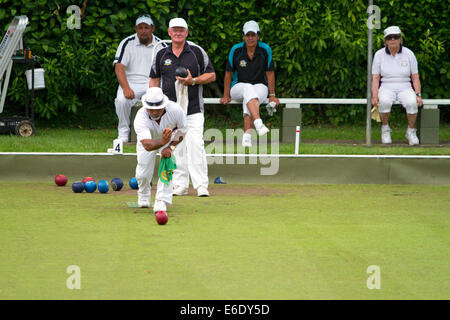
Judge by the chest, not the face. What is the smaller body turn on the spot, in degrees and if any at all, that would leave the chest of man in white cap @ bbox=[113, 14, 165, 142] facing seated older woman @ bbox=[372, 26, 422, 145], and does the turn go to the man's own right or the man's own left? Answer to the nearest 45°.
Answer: approximately 90° to the man's own left

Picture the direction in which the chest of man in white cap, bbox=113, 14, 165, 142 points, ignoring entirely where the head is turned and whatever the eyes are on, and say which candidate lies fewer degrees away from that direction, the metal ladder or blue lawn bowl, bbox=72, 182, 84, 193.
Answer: the blue lawn bowl

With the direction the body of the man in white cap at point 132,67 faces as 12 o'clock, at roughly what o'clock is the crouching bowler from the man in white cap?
The crouching bowler is roughly at 12 o'clock from the man in white cap.

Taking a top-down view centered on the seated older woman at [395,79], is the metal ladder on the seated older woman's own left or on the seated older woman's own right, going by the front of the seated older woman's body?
on the seated older woman's own right

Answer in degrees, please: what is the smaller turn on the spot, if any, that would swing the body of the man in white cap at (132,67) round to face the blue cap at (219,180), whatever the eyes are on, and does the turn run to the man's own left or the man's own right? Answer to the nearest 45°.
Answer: approximately 45° to the man's own left

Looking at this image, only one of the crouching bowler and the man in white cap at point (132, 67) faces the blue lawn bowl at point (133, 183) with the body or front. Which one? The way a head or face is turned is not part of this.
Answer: the man in white cap
